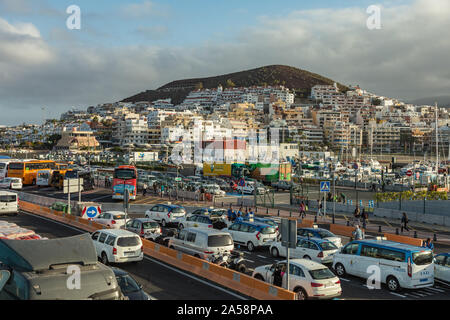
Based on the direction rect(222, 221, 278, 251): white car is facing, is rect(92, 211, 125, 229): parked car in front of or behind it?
in front

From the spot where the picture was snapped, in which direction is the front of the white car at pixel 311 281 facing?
facing away from the viewer and to the left of the viewer

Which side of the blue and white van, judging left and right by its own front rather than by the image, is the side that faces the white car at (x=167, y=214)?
front

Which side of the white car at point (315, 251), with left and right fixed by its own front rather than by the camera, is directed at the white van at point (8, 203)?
front

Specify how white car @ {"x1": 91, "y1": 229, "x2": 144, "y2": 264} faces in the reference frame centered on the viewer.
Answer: facing away from the viewer and to the left of the viewer

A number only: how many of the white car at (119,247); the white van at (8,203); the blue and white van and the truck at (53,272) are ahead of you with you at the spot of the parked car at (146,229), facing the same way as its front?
1

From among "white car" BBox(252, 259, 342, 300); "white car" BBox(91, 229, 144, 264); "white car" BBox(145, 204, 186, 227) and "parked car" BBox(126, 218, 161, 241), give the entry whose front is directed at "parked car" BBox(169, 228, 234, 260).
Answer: "white car" BBox(252, 259, 342, 300)

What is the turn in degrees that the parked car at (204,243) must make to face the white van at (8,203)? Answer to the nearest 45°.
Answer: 0° — it already faces it

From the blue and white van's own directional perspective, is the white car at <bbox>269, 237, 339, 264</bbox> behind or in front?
in front

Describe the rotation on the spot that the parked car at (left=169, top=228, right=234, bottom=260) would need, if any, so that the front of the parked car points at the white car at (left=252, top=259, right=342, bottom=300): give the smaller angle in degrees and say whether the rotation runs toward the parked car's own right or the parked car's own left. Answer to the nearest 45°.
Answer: approximately 180°
